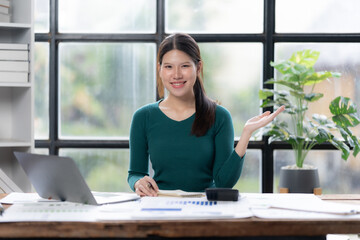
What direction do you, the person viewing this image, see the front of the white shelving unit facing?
facing the viewer

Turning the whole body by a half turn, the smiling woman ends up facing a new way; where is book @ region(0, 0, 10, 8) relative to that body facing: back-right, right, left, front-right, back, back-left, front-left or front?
front-left

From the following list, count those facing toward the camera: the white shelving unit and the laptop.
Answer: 1

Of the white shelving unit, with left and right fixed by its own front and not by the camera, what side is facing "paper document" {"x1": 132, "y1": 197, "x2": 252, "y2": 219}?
front

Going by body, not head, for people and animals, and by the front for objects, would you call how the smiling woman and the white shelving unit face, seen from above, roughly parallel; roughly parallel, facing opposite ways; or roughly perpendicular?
roughly parallel

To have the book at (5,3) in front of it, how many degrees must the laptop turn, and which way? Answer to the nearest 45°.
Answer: approximately 45° to its left

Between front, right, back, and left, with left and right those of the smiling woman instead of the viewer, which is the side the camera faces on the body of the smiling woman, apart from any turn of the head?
front

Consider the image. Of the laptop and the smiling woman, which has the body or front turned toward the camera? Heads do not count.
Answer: the smiling woman

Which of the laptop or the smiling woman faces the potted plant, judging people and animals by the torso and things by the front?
the laptop

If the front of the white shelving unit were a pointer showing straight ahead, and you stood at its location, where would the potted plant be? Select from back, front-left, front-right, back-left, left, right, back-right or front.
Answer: left

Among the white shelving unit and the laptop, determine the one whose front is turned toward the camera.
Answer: the white shelving unit

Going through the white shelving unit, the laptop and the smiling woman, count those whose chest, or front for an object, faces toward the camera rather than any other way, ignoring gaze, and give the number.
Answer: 2

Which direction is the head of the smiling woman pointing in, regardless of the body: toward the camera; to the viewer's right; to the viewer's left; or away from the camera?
toward the camera

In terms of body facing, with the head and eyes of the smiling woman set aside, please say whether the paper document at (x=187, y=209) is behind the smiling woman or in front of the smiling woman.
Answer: in front

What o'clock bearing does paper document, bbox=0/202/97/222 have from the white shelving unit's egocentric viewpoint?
The paper document is roughly at 12 o'clock from the white shelving unit.

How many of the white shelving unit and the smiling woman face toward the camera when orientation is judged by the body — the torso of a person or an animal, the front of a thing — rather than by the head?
2

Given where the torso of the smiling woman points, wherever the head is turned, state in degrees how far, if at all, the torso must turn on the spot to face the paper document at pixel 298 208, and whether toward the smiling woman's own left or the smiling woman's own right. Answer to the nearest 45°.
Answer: approximately 45° to the smiling woman's own left
